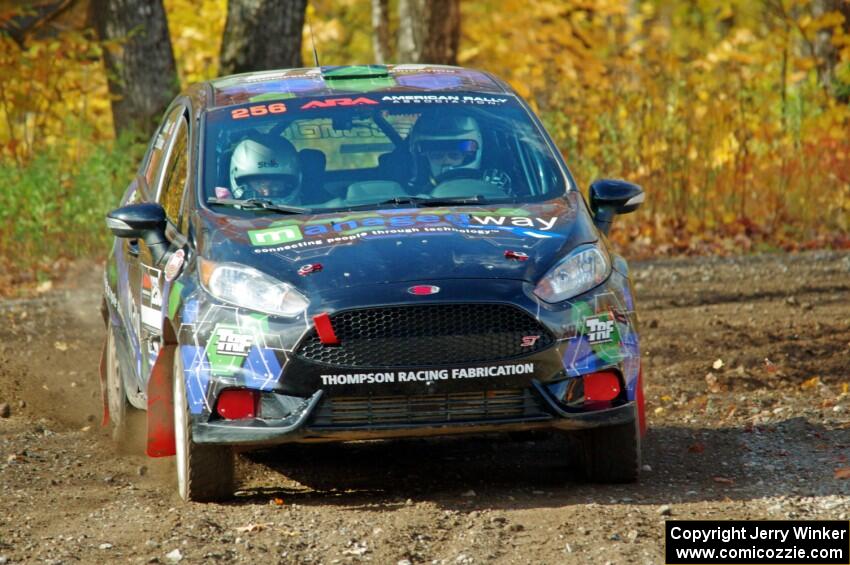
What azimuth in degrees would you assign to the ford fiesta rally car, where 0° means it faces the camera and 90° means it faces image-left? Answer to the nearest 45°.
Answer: approximately 0°

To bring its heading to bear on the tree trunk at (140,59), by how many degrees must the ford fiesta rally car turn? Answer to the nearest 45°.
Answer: approximately 180°

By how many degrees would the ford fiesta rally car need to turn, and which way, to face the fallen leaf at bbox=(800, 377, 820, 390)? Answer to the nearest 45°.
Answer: approximately 135° to its left

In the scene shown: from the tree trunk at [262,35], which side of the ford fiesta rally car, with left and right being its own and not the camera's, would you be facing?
back

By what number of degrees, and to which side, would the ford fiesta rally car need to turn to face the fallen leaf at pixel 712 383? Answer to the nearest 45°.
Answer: approximately 135° to its left

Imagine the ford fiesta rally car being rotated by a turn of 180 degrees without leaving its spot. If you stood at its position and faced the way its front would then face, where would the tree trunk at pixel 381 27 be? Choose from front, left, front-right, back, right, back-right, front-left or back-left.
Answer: front

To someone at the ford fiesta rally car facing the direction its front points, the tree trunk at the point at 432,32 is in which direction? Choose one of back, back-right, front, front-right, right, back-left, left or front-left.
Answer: back

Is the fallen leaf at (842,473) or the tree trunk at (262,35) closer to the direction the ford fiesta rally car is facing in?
the fallen leaf

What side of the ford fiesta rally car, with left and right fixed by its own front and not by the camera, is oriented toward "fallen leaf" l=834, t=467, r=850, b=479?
left
